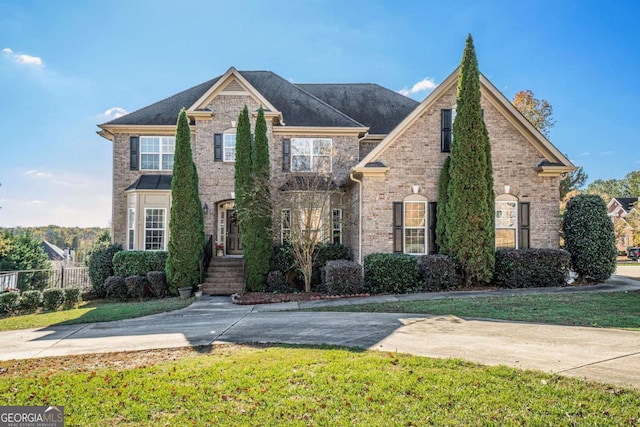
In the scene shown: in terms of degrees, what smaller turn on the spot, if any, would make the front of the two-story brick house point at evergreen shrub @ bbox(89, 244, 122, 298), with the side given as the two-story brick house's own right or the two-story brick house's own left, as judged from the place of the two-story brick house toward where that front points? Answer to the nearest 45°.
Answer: approximately 90° to the two-story brick house's own right

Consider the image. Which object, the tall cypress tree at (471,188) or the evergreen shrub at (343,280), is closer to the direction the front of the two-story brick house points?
the evergreen shrub

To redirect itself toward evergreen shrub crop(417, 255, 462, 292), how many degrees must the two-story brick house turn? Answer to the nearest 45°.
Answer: approximately 45° to its left

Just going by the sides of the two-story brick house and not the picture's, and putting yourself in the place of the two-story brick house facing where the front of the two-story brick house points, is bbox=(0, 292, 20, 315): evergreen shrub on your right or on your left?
on your right

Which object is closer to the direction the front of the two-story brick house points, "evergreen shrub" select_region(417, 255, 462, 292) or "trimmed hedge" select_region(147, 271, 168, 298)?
the evergreen shrub

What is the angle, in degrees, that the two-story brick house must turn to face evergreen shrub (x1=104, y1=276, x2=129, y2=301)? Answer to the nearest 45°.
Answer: approximately 90° to its right

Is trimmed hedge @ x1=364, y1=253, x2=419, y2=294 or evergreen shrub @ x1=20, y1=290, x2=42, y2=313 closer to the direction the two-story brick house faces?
the trimmed hedge

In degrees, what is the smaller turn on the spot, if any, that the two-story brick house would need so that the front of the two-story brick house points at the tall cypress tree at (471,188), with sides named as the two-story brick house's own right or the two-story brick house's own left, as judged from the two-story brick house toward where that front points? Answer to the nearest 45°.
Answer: approximately 45° to the two-story brick house's own left

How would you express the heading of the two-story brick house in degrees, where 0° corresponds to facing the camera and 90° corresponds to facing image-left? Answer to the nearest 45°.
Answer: approximately 0°
